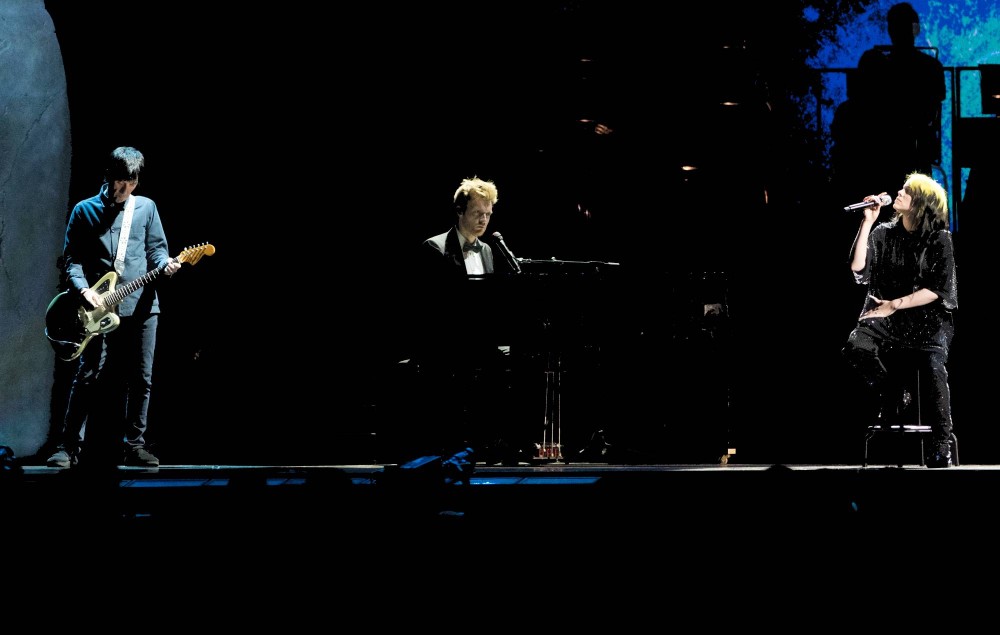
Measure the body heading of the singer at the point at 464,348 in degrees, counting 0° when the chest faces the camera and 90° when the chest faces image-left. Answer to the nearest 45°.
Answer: approximately 315°

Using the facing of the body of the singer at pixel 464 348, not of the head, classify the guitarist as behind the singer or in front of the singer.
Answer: behind

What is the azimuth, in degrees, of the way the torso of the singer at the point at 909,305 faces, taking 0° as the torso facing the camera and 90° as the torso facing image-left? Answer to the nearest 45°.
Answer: approximately 45°

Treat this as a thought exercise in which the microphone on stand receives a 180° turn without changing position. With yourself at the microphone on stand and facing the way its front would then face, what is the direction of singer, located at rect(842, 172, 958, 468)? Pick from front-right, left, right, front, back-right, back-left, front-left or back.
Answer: front

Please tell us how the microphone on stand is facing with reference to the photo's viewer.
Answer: facing to the left of the viewer

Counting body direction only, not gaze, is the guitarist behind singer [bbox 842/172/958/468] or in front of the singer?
in front

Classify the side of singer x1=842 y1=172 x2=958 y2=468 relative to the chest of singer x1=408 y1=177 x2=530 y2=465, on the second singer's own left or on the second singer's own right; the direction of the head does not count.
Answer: on the second singer's own left

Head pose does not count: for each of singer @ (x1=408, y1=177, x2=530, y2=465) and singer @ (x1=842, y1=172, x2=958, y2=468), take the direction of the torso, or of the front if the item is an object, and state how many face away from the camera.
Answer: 0
